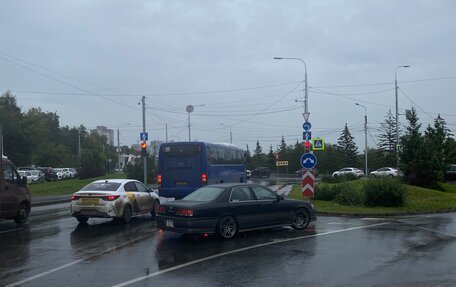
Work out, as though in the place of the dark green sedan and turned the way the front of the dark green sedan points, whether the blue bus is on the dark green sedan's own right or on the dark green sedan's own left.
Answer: on the dark green sedan's own left

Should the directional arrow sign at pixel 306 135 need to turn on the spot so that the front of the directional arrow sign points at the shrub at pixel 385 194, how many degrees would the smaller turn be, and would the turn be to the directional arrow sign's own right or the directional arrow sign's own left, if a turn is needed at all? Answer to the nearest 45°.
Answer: approximately 90° to the directional arrow sign's own left

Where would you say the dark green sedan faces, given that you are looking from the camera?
facing away from the viewer and to the right of the viewer

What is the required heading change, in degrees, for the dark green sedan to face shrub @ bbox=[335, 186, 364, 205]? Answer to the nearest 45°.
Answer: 0° — it already faces it

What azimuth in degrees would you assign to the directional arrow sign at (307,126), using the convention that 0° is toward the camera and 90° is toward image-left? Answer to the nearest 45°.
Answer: approximately 0°

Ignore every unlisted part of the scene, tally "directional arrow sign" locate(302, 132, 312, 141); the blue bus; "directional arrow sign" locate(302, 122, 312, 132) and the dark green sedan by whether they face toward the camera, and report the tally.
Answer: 2

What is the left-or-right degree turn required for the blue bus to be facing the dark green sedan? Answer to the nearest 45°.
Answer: approximately 135° to its right

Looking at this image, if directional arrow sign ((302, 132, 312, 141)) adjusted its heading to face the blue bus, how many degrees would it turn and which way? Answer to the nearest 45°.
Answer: approximately 90° to its right

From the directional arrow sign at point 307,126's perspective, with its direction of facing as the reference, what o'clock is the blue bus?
The blue bus is roughly at 3 o'clock from the directional arrow sign.

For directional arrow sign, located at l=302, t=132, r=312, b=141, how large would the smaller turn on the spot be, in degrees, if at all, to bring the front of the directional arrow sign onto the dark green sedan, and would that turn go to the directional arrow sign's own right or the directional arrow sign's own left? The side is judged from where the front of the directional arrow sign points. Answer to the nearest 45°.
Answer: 0° — it already faces it

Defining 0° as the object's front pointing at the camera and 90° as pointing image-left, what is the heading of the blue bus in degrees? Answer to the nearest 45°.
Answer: approximately 225°

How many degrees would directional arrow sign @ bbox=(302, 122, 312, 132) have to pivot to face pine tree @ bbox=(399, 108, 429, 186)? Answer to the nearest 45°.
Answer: approximately 135° to its left
